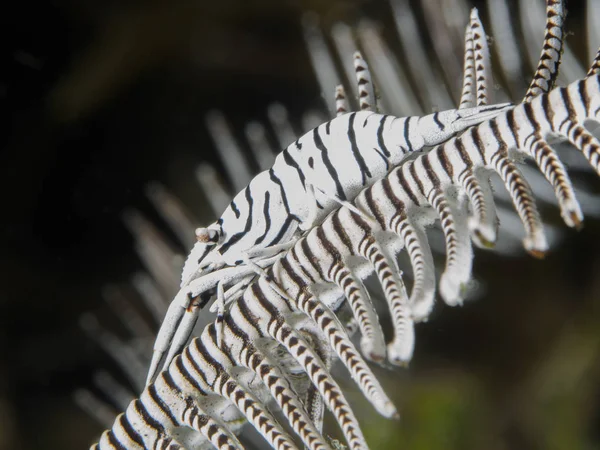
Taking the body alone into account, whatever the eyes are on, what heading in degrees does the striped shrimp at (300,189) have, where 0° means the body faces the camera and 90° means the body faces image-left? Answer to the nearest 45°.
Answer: approximately 90°
